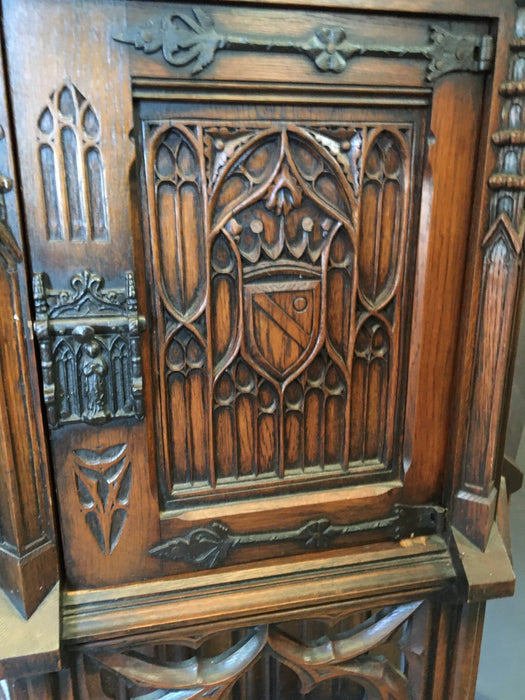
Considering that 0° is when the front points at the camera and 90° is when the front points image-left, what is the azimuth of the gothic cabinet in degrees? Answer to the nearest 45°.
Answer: approximately 0°
